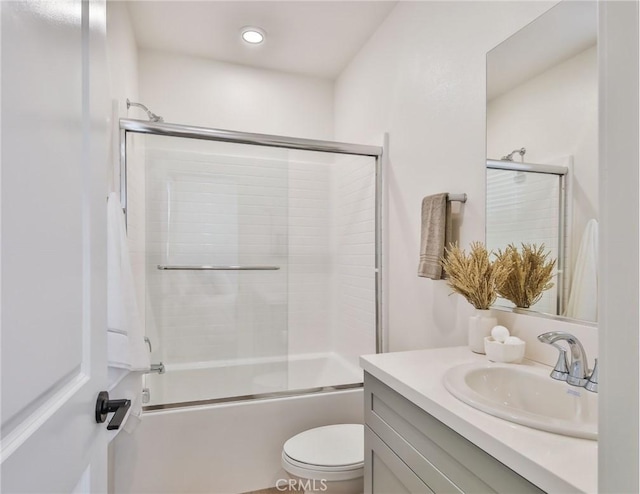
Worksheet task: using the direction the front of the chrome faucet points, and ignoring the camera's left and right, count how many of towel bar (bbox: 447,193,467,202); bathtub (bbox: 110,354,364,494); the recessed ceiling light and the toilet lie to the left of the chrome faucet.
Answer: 0

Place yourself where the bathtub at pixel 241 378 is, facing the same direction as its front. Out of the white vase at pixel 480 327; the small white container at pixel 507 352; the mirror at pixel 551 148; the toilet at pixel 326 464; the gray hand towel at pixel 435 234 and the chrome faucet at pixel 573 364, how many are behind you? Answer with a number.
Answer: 0

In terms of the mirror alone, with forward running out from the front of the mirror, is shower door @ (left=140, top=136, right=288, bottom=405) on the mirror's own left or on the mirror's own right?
on the mirror's own right

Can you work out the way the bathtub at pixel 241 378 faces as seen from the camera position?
facing the viewer

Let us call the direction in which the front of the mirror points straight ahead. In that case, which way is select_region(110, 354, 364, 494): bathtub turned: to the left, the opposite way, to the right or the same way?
to the left

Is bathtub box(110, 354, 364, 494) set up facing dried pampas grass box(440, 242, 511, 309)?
no

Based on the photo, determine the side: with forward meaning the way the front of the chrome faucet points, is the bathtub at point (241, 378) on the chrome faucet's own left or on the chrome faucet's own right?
on the chrome faucet's own right

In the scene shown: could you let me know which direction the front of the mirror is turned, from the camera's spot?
facing the viewer and to the left of the viewer

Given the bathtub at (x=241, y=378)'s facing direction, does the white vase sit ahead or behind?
ahead

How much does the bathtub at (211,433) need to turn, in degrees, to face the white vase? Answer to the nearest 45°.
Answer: approximately 45° to its left

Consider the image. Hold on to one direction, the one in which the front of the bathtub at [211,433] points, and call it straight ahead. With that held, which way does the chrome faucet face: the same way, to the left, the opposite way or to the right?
to the right

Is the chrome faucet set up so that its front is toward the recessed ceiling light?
no

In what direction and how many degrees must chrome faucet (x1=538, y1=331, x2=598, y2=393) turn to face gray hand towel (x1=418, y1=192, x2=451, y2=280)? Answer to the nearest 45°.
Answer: approximately 90° to its right

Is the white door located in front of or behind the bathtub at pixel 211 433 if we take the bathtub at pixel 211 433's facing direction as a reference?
in front

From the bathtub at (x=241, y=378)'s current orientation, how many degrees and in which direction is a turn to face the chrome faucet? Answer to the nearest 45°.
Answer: approximately 45° to its left

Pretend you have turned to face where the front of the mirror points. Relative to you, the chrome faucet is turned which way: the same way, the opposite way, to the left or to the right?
the same way
